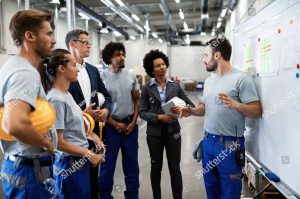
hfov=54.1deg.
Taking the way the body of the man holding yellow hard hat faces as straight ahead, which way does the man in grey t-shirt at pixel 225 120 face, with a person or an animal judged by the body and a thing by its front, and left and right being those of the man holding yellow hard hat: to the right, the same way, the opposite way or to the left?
the opposite way

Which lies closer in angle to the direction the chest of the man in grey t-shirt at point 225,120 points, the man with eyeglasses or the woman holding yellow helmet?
the woman holding yellow helmet

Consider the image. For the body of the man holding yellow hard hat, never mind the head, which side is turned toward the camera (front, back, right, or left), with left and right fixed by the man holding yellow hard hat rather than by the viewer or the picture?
right

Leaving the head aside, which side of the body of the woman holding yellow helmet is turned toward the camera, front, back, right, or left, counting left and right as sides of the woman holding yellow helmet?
right

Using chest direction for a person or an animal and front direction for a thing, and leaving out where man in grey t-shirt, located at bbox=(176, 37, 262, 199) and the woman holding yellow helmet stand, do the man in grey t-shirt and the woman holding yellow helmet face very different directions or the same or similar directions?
very different directions

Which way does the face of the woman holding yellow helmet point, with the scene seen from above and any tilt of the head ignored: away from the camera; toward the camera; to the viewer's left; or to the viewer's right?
to the viewer's right

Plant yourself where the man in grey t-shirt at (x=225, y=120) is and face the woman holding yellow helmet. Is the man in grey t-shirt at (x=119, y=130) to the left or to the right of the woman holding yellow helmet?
right
